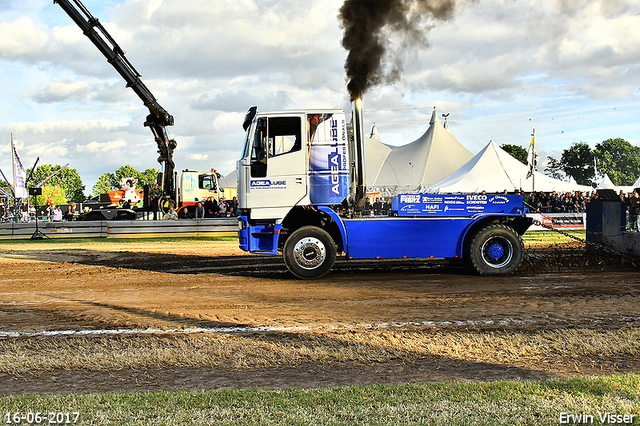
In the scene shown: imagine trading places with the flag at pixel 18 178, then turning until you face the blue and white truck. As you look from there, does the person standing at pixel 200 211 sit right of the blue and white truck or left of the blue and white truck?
left

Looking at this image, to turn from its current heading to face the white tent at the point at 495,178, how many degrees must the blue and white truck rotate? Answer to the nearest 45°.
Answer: approximately 90° to its right

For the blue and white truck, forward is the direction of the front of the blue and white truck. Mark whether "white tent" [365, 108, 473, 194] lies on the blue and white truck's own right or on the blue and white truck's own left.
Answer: on the blue and white truck's own right

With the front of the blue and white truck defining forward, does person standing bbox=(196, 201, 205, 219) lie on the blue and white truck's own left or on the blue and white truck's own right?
on the blue and white truck's own right

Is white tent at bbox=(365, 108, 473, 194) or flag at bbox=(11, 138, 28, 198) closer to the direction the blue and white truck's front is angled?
the flag

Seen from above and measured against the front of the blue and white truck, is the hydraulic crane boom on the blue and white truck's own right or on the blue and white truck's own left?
on the blue and white truck's own right

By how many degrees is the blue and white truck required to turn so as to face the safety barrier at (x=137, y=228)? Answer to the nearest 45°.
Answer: approximately 45° to its right

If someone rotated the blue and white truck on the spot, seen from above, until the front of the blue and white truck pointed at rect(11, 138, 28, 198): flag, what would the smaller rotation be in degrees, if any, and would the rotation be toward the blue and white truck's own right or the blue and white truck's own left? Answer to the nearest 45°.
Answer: approximately 45° to the blue and white truck's own right

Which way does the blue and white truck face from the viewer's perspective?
to the viewer's left
